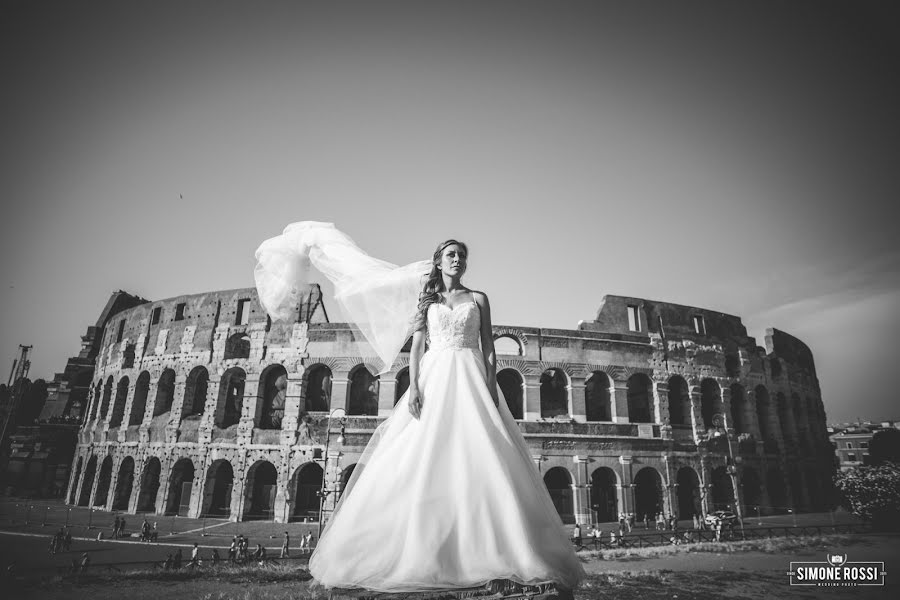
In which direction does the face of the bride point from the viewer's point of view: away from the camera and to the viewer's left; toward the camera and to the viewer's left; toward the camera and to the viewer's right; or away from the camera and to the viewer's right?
toward the camera and to the viewer's right

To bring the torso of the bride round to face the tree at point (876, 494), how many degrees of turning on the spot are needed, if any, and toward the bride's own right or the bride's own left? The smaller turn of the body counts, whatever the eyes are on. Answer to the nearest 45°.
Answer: approximately 135° to the bride's own left

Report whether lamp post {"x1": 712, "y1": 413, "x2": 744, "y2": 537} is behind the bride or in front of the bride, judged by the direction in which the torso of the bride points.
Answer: behind

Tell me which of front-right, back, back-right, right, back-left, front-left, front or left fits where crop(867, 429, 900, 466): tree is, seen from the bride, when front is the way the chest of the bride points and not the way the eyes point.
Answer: back-left

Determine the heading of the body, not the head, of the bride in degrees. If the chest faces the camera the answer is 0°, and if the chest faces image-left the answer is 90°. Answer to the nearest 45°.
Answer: approximately 0°
